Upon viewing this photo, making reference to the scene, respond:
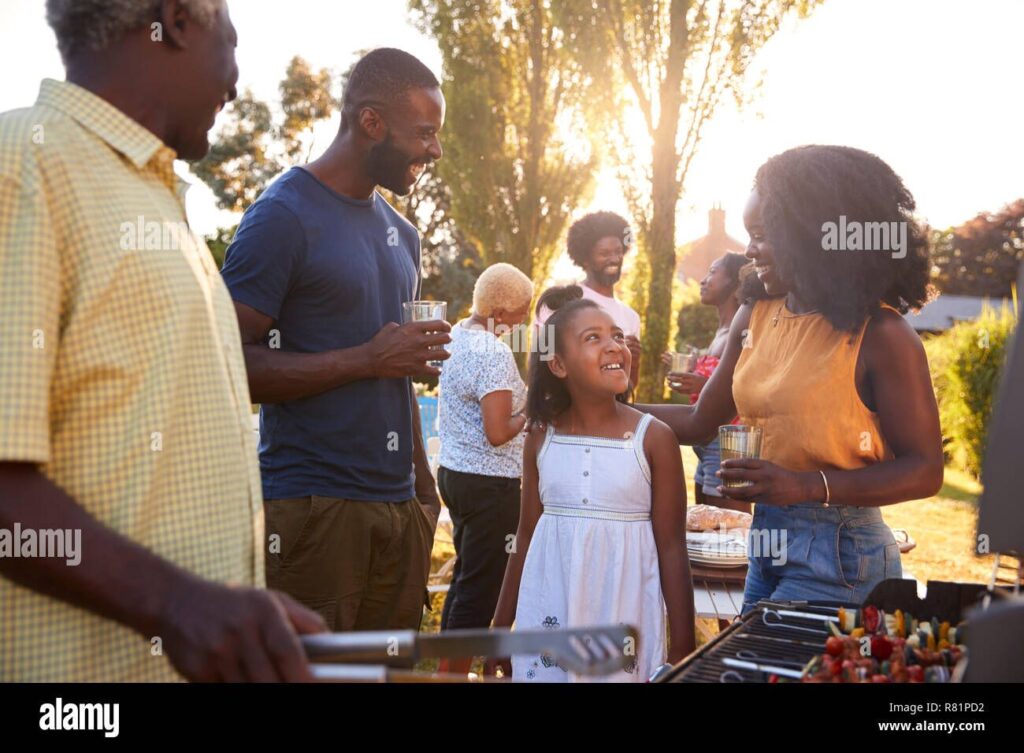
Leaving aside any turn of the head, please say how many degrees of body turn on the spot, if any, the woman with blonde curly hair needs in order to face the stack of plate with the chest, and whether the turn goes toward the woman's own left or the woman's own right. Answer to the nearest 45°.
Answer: approximately 90° to the woman's own right

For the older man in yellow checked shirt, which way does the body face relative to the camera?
to the viewer's right

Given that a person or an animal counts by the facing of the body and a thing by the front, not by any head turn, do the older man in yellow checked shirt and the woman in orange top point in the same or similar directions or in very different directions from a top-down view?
very different directions

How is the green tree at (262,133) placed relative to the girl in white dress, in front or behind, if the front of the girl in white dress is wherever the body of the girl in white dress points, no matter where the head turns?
behind

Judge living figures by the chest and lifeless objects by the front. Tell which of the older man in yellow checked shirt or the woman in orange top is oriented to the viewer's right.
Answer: the older man in yellow checked shirt

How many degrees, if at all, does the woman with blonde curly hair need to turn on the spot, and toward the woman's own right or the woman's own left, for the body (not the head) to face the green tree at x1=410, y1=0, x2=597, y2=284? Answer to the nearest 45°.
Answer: approximately 45° to the woman's own left

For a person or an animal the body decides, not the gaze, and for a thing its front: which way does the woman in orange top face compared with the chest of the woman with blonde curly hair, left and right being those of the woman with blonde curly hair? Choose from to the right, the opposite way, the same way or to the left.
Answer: the opposite way

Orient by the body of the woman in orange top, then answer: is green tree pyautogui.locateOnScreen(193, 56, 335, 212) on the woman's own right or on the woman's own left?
on the woman's own right

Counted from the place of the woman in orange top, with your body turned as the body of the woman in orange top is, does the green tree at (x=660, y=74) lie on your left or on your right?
on your right
